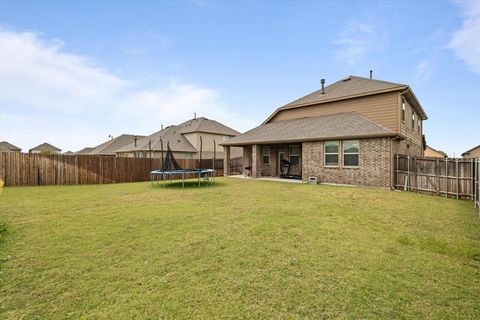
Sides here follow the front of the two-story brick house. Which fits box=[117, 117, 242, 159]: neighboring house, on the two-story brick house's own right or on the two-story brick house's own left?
on the two-story brick house's own left

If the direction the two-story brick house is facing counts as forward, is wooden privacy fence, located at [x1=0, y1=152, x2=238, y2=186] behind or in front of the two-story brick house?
behind

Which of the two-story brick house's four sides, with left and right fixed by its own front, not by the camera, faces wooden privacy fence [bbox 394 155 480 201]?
right

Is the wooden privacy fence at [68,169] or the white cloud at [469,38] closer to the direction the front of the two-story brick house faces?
the white cloud

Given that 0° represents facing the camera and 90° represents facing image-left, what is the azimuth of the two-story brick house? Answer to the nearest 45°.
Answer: approximately 225°
